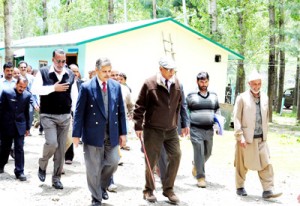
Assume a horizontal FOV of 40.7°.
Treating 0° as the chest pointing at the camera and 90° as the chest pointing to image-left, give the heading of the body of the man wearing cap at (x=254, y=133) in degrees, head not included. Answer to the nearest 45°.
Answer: approximately 315°

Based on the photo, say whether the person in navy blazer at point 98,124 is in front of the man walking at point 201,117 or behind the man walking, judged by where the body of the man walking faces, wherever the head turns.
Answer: in front

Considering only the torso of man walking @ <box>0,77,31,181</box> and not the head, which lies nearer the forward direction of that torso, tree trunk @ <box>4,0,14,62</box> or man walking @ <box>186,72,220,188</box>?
the man walking

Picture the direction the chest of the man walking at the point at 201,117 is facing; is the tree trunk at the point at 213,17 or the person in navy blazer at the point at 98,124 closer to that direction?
the person in navy blazer

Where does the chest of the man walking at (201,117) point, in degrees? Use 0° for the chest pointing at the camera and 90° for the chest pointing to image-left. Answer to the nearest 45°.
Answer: approximately 0°

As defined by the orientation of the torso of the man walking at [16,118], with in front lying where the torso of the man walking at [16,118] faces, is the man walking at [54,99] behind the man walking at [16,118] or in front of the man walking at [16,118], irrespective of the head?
in front

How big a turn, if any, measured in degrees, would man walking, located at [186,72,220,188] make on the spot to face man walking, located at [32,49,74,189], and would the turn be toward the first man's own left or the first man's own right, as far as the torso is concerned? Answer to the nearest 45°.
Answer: approximately 45° to the first man's own right

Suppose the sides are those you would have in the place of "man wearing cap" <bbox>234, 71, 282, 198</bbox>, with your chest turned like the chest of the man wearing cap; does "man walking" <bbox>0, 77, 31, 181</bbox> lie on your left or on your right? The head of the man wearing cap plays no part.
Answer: on your right

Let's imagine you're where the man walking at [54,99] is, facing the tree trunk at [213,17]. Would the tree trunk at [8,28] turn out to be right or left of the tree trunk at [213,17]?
left

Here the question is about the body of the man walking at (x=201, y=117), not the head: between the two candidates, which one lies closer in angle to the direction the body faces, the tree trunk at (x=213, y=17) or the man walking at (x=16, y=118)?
the man walking

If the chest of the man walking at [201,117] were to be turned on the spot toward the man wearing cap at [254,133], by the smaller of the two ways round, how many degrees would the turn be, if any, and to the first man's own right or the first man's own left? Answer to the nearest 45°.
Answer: approximately 45° to the first man's own left
